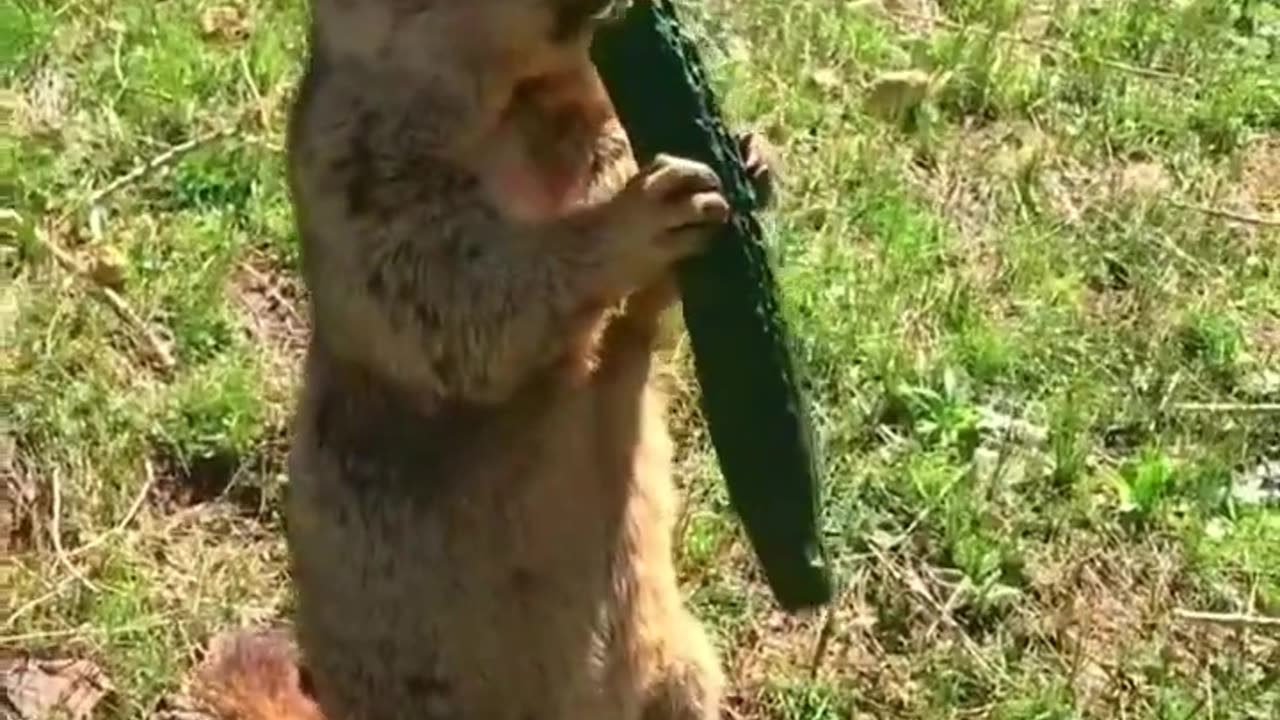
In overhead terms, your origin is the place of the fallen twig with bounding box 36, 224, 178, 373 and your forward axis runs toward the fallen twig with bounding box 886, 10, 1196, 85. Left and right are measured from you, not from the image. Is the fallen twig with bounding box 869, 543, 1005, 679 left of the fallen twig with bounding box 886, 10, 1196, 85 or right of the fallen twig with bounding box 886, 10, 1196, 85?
right

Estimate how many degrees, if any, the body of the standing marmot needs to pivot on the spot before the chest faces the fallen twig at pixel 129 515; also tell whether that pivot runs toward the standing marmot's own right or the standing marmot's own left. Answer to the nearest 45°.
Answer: approximately 135° to the standing marmot's own left

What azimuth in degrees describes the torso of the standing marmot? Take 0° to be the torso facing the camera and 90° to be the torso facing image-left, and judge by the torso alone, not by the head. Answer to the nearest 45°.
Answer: approximately 270°

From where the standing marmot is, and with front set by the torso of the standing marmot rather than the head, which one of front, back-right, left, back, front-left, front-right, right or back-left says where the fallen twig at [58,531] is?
back-left
